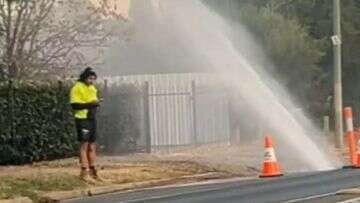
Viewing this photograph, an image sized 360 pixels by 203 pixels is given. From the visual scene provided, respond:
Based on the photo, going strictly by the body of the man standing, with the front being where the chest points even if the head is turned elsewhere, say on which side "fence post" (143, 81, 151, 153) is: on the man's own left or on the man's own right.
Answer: on the man's own left

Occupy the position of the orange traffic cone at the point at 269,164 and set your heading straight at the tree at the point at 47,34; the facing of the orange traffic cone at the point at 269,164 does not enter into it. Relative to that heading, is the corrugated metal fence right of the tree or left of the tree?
right

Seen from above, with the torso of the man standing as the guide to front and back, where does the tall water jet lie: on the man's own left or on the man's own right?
on the man's own left

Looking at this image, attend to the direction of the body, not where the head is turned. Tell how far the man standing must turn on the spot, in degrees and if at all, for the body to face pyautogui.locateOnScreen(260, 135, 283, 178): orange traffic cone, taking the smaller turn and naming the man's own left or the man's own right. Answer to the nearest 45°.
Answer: approximately 45° to the man's own left

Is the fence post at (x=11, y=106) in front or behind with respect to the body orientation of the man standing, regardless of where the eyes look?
behind

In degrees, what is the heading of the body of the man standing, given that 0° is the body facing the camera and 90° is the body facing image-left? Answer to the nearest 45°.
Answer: approximately 315°
